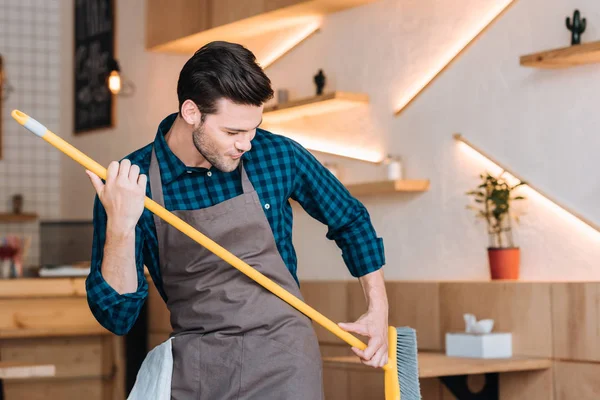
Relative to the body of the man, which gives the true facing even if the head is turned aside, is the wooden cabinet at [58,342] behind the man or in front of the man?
behind

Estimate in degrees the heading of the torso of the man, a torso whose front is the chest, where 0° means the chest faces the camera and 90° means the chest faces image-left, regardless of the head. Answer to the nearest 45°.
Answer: approximately 0°

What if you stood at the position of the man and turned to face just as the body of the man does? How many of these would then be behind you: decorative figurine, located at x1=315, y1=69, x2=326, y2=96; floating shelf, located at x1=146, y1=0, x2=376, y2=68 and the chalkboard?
3

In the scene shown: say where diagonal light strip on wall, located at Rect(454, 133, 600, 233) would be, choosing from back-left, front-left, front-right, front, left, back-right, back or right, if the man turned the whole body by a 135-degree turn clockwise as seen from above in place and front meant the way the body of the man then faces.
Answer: right

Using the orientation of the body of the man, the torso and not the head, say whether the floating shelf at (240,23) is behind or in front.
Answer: behind

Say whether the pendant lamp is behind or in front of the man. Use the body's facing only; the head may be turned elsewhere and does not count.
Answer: behind

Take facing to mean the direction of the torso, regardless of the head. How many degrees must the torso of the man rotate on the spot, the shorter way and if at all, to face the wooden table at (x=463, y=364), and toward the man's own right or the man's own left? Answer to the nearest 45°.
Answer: approximately 135° to the man's own left

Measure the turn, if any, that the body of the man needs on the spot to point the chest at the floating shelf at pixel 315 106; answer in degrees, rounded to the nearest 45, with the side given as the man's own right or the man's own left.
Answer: approximately 180°

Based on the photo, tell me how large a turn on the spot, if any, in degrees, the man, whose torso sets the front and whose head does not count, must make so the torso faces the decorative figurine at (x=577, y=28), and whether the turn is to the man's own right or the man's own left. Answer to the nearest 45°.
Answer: approximately 135° to the man's own left

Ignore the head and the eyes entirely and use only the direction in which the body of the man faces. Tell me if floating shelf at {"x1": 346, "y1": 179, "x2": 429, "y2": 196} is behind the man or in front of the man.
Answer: behind

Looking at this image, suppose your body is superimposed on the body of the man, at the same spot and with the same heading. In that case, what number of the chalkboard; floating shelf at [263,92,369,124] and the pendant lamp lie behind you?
3
